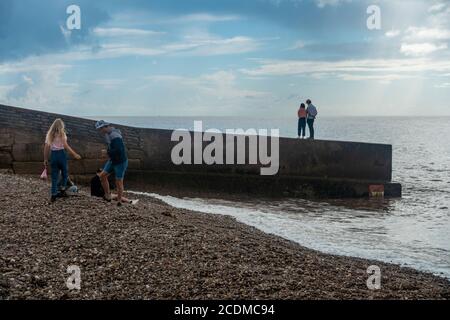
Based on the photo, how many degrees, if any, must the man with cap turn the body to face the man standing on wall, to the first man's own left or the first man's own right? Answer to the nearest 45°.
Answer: approximately 180°

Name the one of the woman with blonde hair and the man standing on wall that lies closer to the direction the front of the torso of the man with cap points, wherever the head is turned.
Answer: the woman with blonde hair

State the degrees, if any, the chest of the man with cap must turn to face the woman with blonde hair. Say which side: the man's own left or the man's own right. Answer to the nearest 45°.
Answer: approximately 45° to the man's own right

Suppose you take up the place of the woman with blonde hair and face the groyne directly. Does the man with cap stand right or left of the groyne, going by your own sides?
right

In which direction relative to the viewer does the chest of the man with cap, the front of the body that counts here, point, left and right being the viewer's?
facing the viewer and to the left of the viewer

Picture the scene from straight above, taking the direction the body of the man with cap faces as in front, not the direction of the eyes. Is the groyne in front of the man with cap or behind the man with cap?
behind
